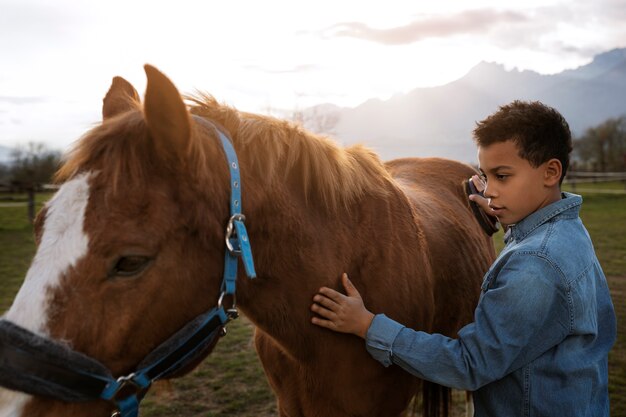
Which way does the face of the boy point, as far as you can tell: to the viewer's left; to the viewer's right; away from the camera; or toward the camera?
to the viewer's left

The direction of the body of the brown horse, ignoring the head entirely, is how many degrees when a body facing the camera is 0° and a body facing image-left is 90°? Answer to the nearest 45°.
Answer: approximately 45°

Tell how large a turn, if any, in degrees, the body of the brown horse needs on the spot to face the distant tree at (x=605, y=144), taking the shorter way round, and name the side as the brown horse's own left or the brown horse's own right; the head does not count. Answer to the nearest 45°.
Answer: approximately 180°

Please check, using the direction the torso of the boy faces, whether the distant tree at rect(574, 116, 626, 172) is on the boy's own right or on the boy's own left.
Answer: on the boy's own right

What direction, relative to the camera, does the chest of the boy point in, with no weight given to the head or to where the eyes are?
to the viewer's left

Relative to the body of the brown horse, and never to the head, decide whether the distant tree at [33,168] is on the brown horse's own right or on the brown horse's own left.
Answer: on the brown horse's own right

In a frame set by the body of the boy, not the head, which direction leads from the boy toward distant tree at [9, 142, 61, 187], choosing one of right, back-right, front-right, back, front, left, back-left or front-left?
front-right

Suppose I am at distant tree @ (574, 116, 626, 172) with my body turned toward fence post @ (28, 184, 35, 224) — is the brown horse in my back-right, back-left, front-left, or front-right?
front-left

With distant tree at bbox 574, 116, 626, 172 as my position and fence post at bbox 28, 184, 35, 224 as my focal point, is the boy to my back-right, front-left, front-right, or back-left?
front-left
